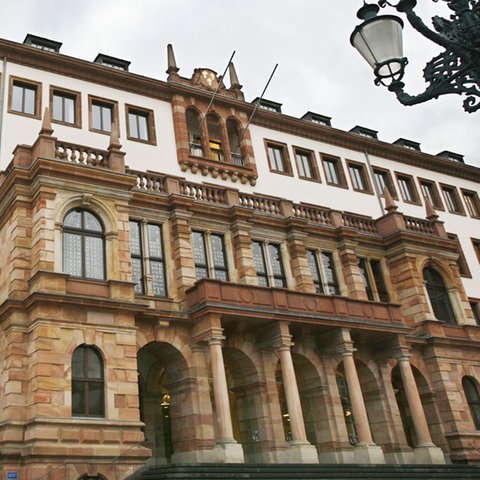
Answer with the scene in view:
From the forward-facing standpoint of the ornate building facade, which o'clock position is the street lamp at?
The street lamp is roughly at 1 o'clock from the ornate building facade.

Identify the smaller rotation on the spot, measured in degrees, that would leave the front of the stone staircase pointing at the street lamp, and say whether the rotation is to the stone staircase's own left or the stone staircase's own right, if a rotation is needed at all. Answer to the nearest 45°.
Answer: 0° — it already faces it

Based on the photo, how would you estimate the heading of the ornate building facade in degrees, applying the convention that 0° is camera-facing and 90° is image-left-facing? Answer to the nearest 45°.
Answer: approximately 315°

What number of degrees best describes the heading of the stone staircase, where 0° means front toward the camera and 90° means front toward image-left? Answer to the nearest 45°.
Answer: approximately 0°
